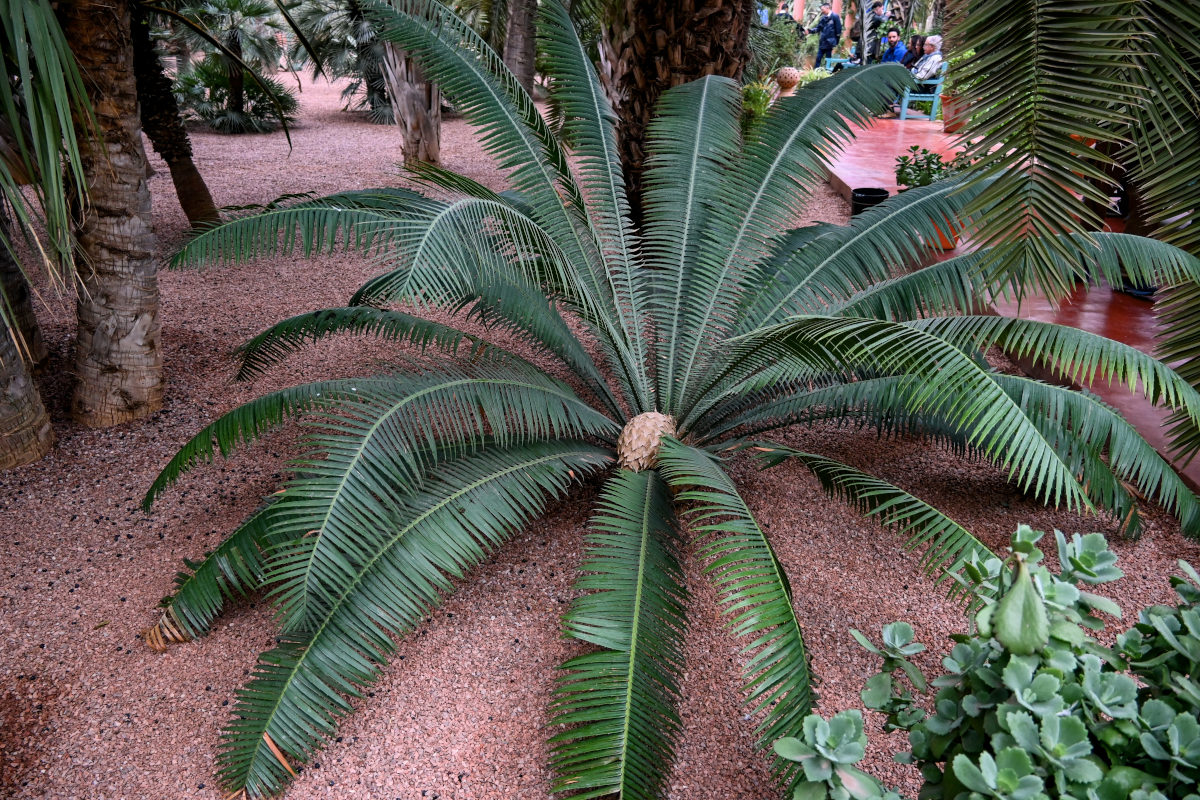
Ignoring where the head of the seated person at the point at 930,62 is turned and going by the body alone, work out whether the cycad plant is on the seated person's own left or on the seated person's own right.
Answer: on the seated person's own left

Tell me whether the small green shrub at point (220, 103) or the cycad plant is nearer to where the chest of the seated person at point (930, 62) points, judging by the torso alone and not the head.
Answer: the small green shrub

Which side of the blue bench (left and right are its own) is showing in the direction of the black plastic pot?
left

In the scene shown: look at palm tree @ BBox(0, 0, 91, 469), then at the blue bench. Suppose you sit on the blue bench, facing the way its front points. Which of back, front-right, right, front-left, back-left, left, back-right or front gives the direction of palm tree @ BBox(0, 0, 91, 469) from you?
left

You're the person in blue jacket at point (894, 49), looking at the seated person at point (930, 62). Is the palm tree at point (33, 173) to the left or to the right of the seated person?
right

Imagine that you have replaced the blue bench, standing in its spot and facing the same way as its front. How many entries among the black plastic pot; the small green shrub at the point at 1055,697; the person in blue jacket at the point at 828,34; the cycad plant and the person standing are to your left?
3

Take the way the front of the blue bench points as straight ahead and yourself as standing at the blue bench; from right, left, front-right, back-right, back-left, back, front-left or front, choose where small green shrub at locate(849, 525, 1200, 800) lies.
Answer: left

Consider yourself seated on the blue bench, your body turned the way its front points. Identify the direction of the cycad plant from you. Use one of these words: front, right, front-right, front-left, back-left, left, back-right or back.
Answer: left

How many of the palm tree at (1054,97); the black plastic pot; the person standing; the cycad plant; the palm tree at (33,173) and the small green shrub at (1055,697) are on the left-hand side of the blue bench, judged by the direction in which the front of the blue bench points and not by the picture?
5

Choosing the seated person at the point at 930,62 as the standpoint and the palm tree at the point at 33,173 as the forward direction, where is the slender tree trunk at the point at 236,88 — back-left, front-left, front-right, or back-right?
front-right

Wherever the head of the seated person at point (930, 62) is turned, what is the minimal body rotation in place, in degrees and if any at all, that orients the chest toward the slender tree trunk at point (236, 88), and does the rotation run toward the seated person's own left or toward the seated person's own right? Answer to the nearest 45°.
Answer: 0° — they already face it

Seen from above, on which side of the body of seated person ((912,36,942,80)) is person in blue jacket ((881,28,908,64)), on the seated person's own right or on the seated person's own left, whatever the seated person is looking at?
on the seated person's own right

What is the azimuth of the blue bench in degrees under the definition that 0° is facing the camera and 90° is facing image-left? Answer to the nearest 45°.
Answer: approximately 90°

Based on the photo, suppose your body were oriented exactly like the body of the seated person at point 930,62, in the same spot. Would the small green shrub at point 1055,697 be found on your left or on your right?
on your left

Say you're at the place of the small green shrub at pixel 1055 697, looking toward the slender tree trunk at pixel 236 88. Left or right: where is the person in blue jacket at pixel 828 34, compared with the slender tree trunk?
right

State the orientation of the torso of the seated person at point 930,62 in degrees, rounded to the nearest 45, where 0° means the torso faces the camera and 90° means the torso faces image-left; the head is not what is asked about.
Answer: approximately 90°

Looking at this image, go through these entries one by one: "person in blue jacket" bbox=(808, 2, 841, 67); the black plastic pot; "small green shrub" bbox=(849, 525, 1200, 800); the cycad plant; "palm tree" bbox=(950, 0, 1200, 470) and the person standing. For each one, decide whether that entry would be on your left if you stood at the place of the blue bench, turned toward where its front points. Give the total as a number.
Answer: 4

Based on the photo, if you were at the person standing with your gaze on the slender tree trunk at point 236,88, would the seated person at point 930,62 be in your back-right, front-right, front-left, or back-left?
front-left

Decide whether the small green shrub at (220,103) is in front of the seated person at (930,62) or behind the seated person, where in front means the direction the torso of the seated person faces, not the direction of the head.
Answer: in front
